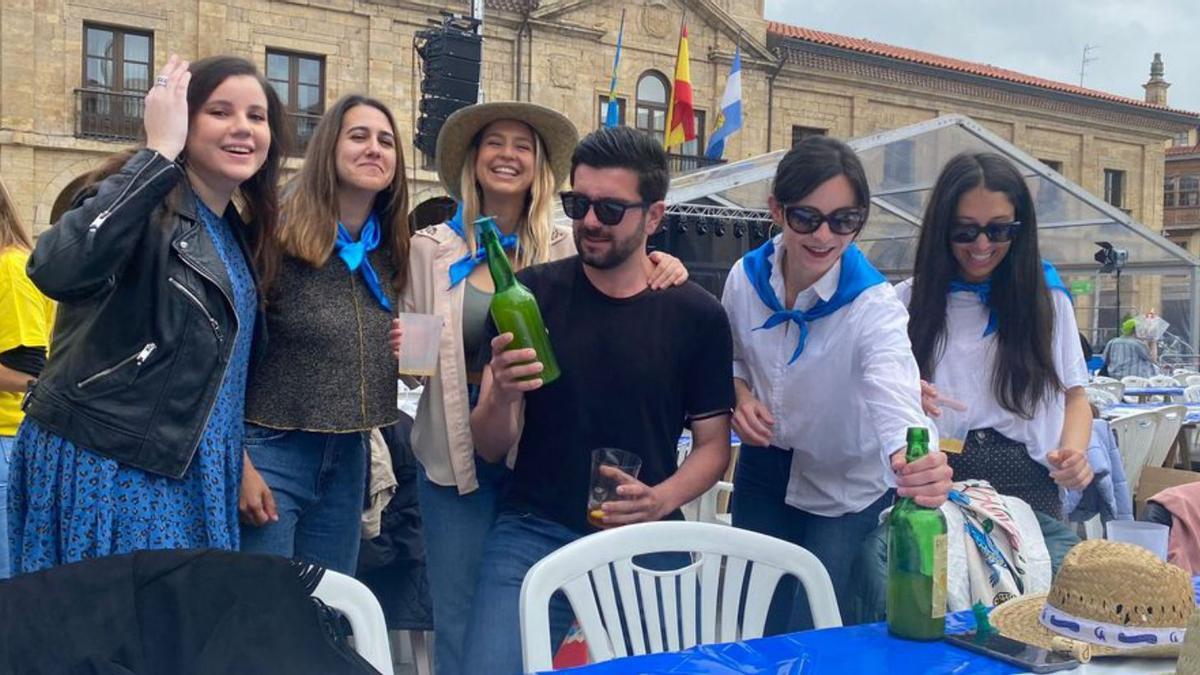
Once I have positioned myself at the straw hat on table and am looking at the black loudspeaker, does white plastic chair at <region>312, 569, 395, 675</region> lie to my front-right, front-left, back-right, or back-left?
front-left

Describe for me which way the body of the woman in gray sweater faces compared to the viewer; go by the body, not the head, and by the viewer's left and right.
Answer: facing the viewer and to the right of the viewer

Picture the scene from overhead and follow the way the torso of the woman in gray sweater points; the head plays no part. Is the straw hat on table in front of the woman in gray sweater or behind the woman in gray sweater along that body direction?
in front

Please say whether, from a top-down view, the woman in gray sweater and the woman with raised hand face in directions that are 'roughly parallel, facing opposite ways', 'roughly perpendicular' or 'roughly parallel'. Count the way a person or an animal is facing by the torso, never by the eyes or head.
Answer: roughly parallel

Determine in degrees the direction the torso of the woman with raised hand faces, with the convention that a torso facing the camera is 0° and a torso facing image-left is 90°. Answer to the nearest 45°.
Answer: approximately 315°

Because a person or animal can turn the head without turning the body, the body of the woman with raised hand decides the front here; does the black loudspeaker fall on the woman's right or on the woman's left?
on the woman's left

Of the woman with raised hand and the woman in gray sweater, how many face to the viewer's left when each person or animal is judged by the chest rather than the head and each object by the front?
0

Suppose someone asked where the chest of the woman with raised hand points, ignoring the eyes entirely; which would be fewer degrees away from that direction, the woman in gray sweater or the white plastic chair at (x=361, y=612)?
the white plastic chair

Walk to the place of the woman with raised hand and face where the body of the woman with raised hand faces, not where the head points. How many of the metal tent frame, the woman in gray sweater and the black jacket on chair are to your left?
2

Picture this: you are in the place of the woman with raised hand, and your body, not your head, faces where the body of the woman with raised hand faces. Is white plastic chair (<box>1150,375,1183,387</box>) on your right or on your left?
on your left

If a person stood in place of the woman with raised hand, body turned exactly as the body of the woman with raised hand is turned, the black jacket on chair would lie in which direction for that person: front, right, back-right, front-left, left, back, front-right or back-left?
front-right

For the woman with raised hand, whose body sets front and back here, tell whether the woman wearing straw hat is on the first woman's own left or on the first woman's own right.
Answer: on the first woman's own left

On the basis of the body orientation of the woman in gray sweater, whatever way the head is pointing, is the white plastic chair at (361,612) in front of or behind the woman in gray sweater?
in front
